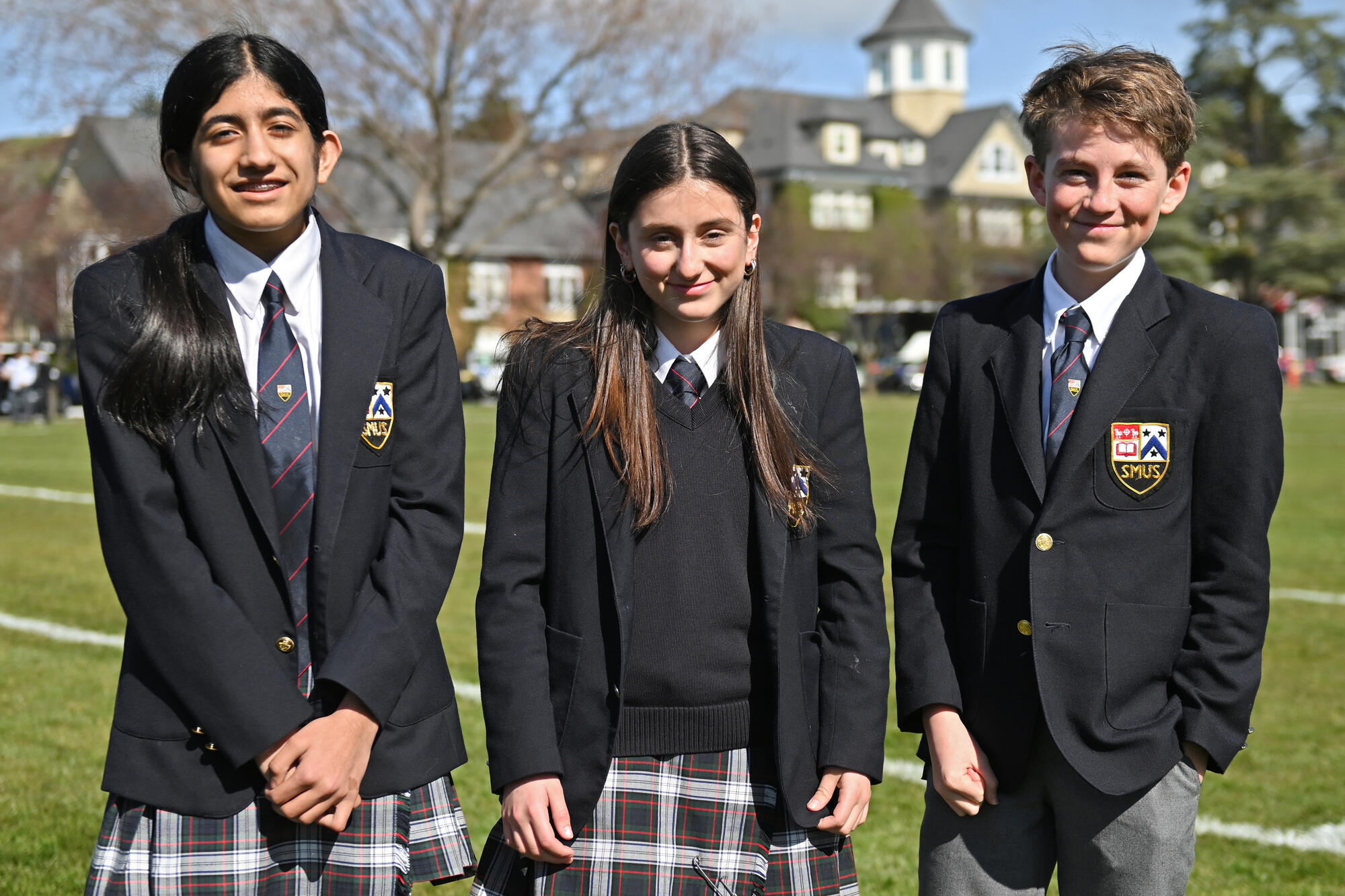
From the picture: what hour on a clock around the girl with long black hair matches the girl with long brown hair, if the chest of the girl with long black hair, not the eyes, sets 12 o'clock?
The girl with long brown hair is roughly at 9 o'clock from the girl with long black hair.

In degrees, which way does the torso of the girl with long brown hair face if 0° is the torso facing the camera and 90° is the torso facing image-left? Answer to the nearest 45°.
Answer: approximately 0°

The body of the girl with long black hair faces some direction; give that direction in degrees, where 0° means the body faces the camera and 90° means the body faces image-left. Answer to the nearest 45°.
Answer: approximately 0°

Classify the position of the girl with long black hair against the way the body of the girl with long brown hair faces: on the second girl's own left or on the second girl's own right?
on the second girl's own right

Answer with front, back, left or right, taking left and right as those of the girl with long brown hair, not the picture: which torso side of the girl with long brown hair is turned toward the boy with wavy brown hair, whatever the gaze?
left

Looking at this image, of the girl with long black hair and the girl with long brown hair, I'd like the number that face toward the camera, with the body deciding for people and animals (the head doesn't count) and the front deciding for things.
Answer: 2

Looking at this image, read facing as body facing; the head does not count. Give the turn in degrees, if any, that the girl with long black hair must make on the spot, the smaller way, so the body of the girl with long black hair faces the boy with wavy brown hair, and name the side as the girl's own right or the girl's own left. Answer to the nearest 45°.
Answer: approximately 90° to the girl's own left
